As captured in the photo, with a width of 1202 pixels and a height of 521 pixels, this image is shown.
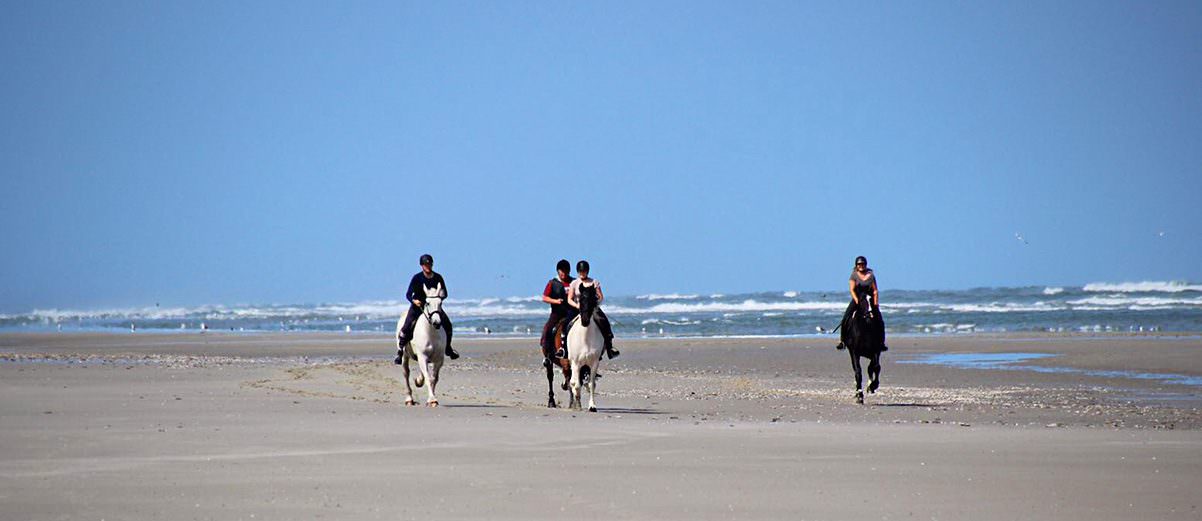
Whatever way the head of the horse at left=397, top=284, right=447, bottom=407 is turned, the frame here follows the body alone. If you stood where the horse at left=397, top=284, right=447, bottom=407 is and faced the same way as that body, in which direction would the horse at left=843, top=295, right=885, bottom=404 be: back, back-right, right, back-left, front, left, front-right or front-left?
front-left

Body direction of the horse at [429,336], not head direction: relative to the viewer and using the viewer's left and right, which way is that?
facing the viewer and to the right of the viewer

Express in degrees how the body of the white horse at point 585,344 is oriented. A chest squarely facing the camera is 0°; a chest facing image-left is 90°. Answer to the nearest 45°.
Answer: approximately 0°

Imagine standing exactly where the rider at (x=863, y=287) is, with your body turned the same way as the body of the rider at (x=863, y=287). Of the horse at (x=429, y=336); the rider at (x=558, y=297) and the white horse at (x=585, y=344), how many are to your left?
0

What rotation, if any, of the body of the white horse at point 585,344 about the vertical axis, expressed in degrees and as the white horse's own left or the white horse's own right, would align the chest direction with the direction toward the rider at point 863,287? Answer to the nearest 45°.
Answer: approximately 135° to the white horse's own left

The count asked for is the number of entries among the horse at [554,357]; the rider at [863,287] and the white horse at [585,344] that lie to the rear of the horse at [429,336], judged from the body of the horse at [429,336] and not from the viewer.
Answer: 0

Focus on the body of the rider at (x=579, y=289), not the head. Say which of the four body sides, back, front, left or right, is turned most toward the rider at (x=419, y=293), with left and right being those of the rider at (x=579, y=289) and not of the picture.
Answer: right

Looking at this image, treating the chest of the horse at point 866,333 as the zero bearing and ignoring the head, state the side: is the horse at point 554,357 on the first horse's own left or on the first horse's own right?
on the first horse's own right

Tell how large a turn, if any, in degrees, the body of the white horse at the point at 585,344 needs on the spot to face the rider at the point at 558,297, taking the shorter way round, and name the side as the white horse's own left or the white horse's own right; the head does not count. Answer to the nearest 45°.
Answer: approximately 135° to the white horse's own right

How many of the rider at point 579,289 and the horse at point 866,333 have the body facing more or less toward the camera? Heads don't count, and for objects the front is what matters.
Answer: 2

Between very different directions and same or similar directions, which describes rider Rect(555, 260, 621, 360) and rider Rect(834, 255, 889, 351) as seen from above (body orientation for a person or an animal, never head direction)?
same or similar directions

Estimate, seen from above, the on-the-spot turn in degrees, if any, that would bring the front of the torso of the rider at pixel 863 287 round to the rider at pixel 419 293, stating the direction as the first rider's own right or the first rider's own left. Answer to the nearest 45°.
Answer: approximately 45° to the first rider's own right

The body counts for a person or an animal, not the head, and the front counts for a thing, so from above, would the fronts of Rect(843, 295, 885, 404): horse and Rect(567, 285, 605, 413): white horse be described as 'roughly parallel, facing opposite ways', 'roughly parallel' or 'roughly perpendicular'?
roughly parallel

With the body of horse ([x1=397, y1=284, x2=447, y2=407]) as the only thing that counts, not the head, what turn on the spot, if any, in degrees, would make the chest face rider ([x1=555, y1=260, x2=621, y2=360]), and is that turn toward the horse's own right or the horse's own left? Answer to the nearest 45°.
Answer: approximately 45° to the horse's own left

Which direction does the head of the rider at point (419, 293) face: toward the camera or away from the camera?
toward the camera

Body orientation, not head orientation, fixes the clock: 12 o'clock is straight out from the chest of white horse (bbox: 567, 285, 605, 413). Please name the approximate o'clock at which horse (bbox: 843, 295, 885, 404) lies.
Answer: The horse is roughly at 8 o'clock from the white horse.

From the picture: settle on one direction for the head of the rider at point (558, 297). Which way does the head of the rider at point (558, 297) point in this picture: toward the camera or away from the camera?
toward the camera

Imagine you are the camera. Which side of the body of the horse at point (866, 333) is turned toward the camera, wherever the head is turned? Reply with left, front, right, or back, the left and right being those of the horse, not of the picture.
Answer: front
